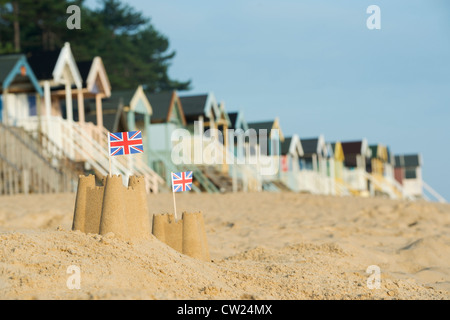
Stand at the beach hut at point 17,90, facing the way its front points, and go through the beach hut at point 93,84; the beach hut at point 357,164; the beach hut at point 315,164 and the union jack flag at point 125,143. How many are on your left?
3

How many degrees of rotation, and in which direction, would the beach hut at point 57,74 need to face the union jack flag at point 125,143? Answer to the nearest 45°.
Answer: approximately 45° to its right

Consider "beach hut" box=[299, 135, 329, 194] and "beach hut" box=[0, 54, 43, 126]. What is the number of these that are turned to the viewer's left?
0

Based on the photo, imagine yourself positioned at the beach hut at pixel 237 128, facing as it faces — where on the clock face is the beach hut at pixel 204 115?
the beach hut at pixel 204 115 is roughly at 2 o'clock from the beach hut at pixel 237 128.

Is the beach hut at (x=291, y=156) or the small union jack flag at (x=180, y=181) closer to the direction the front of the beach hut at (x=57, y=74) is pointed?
the small union jack flag

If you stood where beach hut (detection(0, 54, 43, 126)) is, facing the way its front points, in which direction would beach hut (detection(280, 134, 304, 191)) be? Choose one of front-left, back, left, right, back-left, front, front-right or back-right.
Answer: left

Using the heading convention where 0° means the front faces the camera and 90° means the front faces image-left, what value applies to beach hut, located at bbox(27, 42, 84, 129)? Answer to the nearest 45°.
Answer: approximately 315°

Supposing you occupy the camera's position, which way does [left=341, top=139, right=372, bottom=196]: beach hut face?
facing the viewer and to the right of the viewer

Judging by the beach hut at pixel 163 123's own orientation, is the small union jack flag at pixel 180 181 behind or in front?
in front

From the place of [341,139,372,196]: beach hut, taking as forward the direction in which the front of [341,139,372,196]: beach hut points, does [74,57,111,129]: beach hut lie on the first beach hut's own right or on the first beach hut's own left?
on the first beach hut's own right

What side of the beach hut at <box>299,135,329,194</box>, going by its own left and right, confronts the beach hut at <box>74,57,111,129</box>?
right

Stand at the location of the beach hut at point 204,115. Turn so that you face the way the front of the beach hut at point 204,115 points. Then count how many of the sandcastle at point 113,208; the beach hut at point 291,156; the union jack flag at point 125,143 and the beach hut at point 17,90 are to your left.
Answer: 1

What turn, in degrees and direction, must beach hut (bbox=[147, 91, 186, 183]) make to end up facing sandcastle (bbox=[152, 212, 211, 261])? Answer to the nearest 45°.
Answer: approximately 45° to its right

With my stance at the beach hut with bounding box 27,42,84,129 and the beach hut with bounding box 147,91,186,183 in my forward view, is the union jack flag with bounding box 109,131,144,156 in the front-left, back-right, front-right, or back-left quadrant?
back-right
